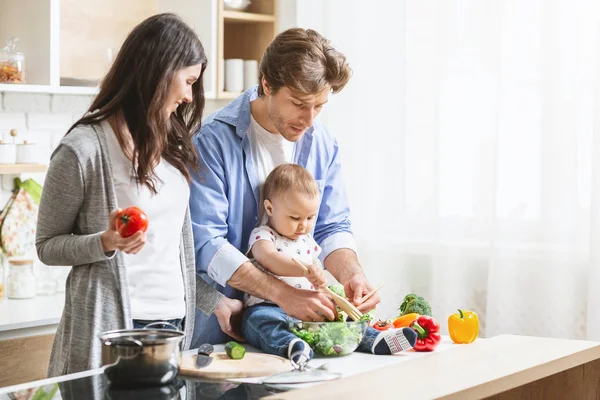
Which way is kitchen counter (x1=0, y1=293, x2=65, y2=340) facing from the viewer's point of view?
toward the camera

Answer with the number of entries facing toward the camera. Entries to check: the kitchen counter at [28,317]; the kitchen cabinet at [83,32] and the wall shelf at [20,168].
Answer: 3

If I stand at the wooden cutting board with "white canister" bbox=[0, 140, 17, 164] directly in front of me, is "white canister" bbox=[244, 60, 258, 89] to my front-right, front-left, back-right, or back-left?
front-right

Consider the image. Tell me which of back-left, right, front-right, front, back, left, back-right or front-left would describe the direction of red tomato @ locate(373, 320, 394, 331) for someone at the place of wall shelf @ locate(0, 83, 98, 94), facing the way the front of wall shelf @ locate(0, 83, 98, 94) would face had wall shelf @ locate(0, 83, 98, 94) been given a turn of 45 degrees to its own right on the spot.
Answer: left

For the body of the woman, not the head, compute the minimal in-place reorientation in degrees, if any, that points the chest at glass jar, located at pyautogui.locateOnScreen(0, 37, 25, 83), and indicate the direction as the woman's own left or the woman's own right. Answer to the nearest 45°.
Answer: approximately 135° to the woman's own left

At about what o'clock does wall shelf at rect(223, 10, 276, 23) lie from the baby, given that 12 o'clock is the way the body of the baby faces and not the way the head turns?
The wall shelf is roughly at 7 o'clock from the baby.

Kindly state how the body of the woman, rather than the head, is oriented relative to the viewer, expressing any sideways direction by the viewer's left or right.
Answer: facing the viewer and to the right of the viewer

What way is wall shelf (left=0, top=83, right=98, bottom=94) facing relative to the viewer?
toward the camera

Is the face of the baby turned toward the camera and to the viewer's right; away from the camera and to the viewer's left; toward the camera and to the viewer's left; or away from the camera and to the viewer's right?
toward the camera and to the viewer's right

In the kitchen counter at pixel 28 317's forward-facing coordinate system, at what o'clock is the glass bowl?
The glass bowl is roughly at 11 o'clock from the kitchen counter.

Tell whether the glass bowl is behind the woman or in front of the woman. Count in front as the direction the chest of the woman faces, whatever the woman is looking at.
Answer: in front
